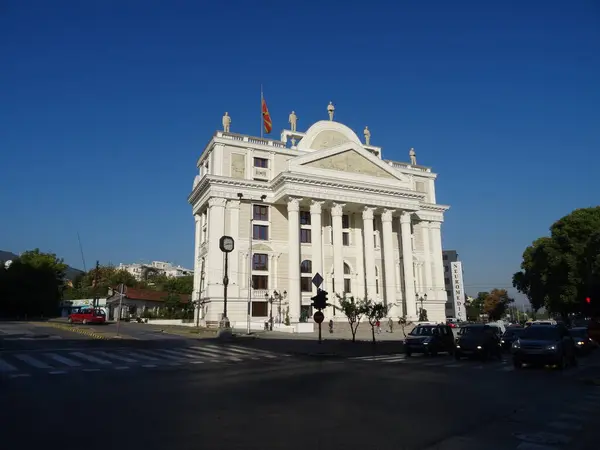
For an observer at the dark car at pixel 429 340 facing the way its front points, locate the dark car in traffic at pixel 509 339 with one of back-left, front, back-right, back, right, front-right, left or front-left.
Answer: back

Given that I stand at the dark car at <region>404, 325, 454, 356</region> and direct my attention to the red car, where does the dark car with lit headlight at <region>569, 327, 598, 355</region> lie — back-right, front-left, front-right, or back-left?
back-right

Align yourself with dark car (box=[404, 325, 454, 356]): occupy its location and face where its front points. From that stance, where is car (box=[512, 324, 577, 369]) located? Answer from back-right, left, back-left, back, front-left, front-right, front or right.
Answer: left

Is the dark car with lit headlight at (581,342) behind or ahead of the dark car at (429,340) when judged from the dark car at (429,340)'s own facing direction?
behind

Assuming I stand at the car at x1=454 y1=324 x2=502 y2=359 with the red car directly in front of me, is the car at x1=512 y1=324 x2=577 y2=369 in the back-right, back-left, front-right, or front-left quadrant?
back-left

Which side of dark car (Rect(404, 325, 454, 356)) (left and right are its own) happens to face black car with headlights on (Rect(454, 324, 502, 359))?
left

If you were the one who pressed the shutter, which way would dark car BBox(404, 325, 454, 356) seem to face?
facing the viewer and to the left of the viewer

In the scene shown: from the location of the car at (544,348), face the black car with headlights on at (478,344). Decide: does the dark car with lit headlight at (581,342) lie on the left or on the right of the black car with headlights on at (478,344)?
right

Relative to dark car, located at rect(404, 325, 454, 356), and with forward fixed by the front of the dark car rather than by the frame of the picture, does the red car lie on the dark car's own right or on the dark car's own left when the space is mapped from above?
on the dark car's own right

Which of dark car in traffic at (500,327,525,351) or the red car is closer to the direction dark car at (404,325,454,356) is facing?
the red car
